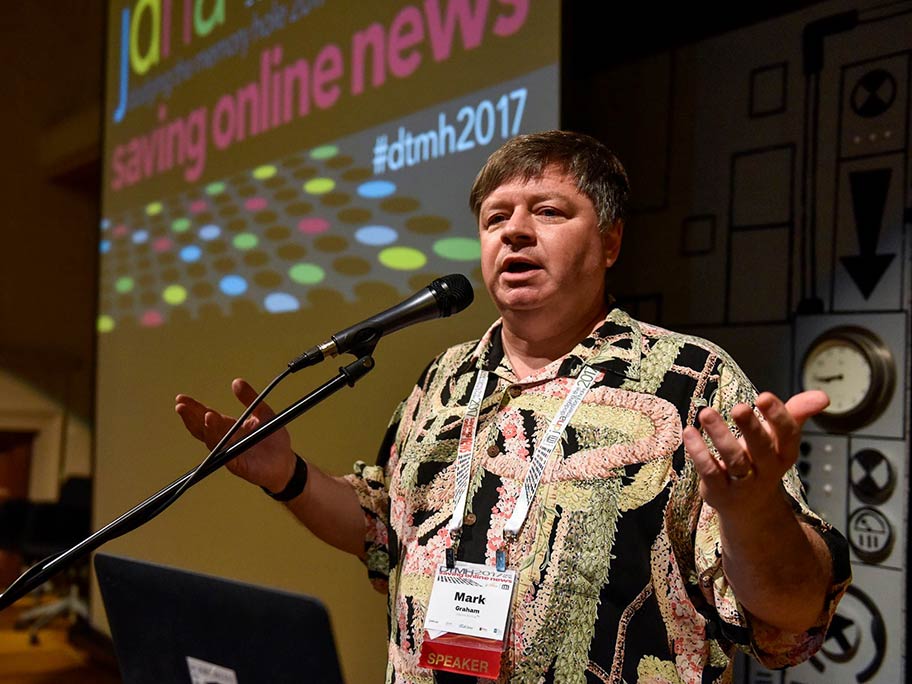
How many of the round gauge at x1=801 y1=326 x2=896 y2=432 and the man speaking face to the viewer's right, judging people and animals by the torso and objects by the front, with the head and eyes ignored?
0

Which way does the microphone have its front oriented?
to the viewer's right

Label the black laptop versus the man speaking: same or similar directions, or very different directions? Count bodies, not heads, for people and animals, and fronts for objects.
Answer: very different directions

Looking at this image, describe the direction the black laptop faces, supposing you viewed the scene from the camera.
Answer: facing away from the viewer and to the right of the viewer

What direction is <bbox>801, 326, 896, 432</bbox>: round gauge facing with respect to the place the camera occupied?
facing the viewer and to the left of the viewer

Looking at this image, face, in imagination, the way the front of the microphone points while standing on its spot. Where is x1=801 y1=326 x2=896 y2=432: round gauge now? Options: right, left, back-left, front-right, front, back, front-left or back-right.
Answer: front-left

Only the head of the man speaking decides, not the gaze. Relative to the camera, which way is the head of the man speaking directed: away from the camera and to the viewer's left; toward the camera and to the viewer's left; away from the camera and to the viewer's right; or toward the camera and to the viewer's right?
toward the camera and to the viewer's left

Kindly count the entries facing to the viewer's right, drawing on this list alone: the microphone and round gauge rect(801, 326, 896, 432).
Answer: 1
